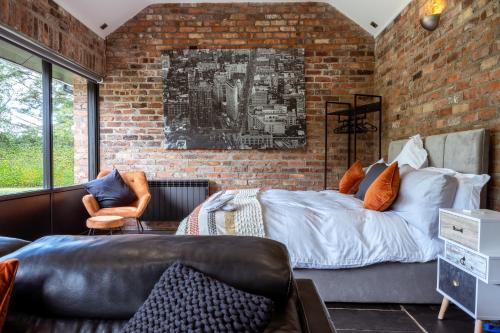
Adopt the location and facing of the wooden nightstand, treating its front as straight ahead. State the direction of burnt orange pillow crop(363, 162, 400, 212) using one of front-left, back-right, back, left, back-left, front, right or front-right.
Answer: right

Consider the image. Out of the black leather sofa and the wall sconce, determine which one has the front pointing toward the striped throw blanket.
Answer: the wall sconce

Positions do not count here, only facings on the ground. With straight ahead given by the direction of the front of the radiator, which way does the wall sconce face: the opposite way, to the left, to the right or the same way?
to the right

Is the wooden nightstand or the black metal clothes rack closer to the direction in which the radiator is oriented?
the wooden nightstand

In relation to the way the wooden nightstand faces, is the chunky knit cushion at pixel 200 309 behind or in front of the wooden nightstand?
in front

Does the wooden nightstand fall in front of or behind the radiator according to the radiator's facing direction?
in front

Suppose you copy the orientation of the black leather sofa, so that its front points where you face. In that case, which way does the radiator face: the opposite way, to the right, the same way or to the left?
the same way

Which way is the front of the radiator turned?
toward the camera

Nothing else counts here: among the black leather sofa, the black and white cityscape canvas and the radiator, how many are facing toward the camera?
3

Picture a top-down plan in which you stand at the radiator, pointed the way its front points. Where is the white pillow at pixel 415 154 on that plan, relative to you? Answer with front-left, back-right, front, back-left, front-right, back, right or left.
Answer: front-left

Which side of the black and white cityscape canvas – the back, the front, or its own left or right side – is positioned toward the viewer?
front

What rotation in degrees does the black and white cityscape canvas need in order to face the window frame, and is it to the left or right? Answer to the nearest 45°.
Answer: approximately 45° to its right

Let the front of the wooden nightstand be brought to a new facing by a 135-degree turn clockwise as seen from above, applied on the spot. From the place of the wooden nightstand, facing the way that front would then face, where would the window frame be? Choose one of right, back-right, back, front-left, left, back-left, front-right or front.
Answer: left

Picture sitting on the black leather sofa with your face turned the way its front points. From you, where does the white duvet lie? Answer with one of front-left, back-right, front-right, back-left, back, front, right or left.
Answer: back-left

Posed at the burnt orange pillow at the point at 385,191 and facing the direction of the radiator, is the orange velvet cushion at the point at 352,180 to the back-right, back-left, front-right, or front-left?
front-right

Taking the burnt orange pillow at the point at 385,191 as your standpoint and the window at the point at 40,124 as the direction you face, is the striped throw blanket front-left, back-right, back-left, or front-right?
front-left
